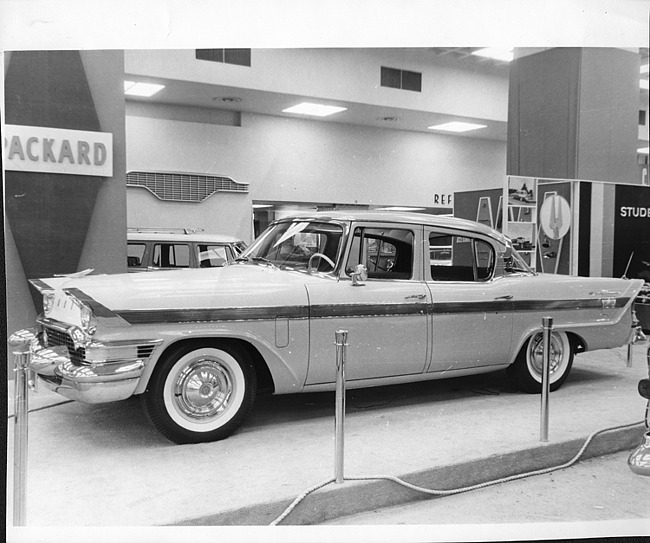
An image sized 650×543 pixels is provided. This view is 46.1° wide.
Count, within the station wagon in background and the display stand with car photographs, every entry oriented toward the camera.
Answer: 1

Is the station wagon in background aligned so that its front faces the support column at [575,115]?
yes

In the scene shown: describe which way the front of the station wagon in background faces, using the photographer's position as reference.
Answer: facing to the right of the viewer

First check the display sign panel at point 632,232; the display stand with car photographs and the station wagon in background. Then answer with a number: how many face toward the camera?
2

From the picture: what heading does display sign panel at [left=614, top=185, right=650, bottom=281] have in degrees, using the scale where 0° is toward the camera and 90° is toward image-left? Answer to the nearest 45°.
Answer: approximately 0°
